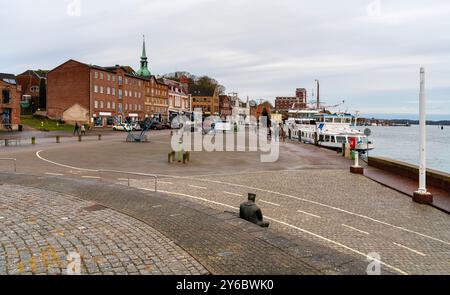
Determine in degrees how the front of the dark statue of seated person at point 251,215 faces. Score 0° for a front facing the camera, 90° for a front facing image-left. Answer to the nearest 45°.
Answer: approximately 225°
